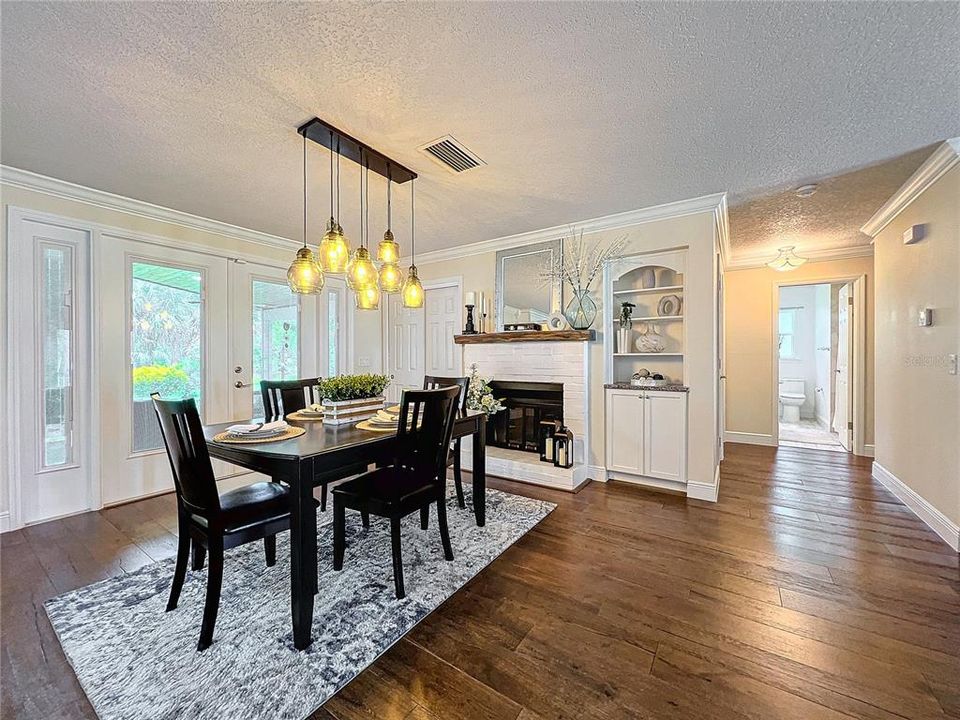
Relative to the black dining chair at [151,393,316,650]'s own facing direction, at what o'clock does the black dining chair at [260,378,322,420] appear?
the black dining chair at [260,378,322,420] is roughly at 11 o'clock from the black dining chair at [151,393,316,650].

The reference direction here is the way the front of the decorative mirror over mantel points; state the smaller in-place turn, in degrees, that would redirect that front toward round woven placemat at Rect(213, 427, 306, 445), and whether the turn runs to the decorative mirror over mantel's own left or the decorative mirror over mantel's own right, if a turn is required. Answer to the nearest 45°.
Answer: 0° — it already faces it

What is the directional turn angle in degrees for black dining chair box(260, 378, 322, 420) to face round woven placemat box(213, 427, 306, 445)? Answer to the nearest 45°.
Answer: approximately 45° to its right

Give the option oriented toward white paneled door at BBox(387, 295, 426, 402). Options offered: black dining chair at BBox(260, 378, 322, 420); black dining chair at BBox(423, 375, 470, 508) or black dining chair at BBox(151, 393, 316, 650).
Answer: black dining chair at BBox(151, 393, 316, 650)

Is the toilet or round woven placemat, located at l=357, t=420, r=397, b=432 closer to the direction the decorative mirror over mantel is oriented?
the round woven placemat

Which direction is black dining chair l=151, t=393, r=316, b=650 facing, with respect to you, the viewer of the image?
facing away from the viewer and to the right of the viewer

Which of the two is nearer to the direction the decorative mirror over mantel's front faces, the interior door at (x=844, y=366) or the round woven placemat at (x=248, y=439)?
the round woven placemat

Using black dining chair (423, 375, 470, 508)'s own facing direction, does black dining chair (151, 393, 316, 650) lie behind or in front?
in front

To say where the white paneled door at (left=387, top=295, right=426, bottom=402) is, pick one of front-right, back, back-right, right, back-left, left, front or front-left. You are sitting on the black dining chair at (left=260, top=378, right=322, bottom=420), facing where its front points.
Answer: left

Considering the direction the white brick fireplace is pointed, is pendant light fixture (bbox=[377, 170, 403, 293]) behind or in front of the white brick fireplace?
in front

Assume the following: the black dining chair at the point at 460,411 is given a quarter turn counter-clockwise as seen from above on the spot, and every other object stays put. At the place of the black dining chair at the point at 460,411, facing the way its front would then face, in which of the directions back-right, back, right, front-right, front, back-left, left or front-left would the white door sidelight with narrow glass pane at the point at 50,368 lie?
back-right

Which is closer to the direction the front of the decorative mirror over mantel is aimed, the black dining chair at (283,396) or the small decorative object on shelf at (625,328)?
the black dining chair

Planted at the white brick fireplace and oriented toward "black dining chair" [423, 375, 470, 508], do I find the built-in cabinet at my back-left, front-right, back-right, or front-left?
back-left

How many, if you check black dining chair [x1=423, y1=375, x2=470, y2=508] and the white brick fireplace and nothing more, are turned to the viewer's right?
0
